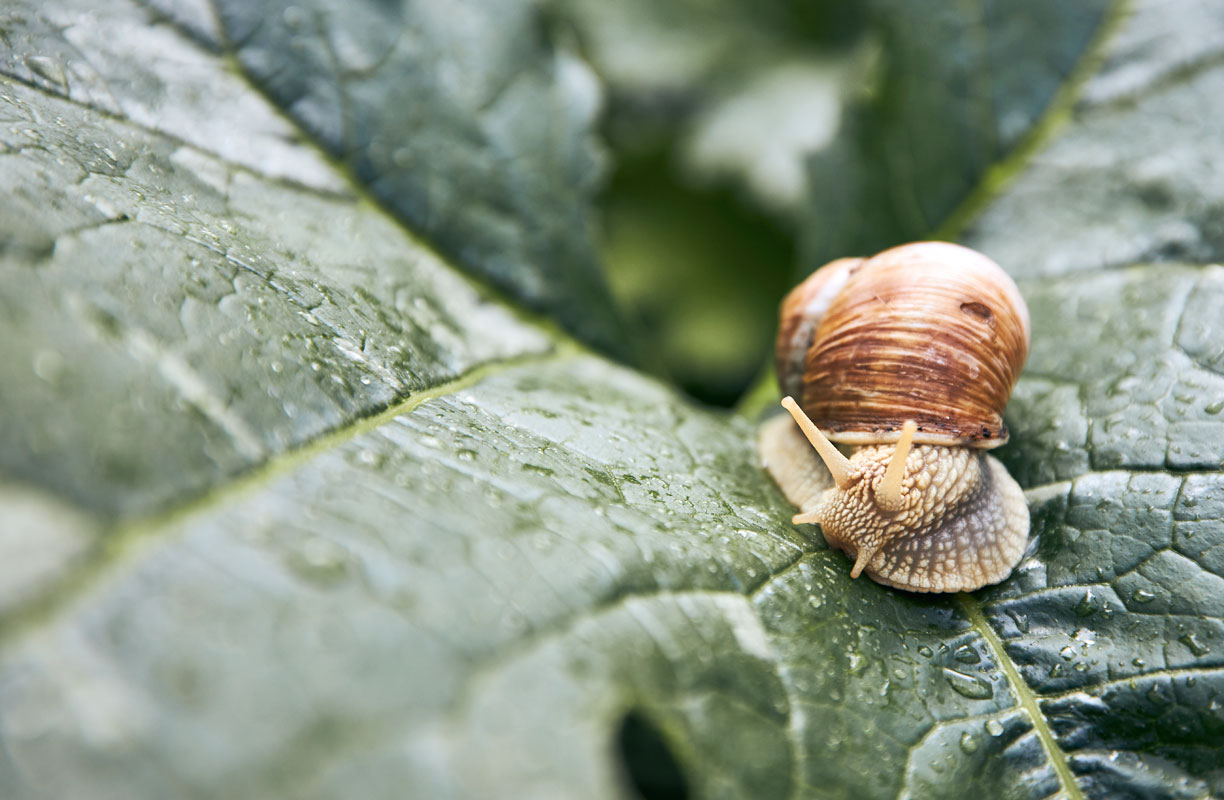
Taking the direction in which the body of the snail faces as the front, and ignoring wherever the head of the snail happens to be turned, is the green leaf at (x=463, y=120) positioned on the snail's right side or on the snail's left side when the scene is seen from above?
on the snail's right side

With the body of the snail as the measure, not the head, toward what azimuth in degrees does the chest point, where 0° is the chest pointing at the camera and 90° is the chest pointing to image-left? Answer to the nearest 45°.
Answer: approximately 45°
